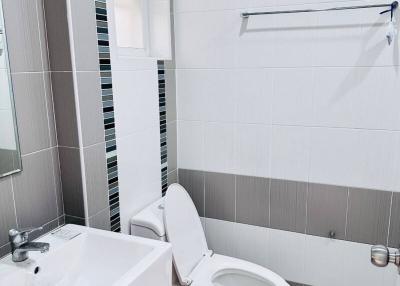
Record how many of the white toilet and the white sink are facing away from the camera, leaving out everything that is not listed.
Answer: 0

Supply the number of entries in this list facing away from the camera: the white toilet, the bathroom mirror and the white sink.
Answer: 0

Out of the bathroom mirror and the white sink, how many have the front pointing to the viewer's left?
0

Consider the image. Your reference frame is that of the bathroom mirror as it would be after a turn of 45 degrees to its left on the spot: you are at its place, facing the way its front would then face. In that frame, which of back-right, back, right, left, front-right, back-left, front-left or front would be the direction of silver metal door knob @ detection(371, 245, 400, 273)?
front-right

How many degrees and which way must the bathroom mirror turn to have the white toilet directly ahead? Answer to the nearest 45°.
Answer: approximately 45° to its left

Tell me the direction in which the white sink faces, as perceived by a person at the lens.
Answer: facing the viewer and to the right of the viewer

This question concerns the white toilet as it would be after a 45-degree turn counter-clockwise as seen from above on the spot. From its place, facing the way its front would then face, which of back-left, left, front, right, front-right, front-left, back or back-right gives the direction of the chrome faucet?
back-right

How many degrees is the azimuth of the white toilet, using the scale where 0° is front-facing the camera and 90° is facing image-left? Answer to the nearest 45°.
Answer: approximately 315°

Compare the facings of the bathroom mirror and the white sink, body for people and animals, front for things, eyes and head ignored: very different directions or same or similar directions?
same or similar directions

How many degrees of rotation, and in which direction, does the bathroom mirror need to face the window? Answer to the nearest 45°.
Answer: approximately 90° to its left

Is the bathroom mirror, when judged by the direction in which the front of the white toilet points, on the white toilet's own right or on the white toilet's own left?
on the white toilet's own right

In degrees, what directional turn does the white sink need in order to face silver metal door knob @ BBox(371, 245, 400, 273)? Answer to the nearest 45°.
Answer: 0° — it already faces it
